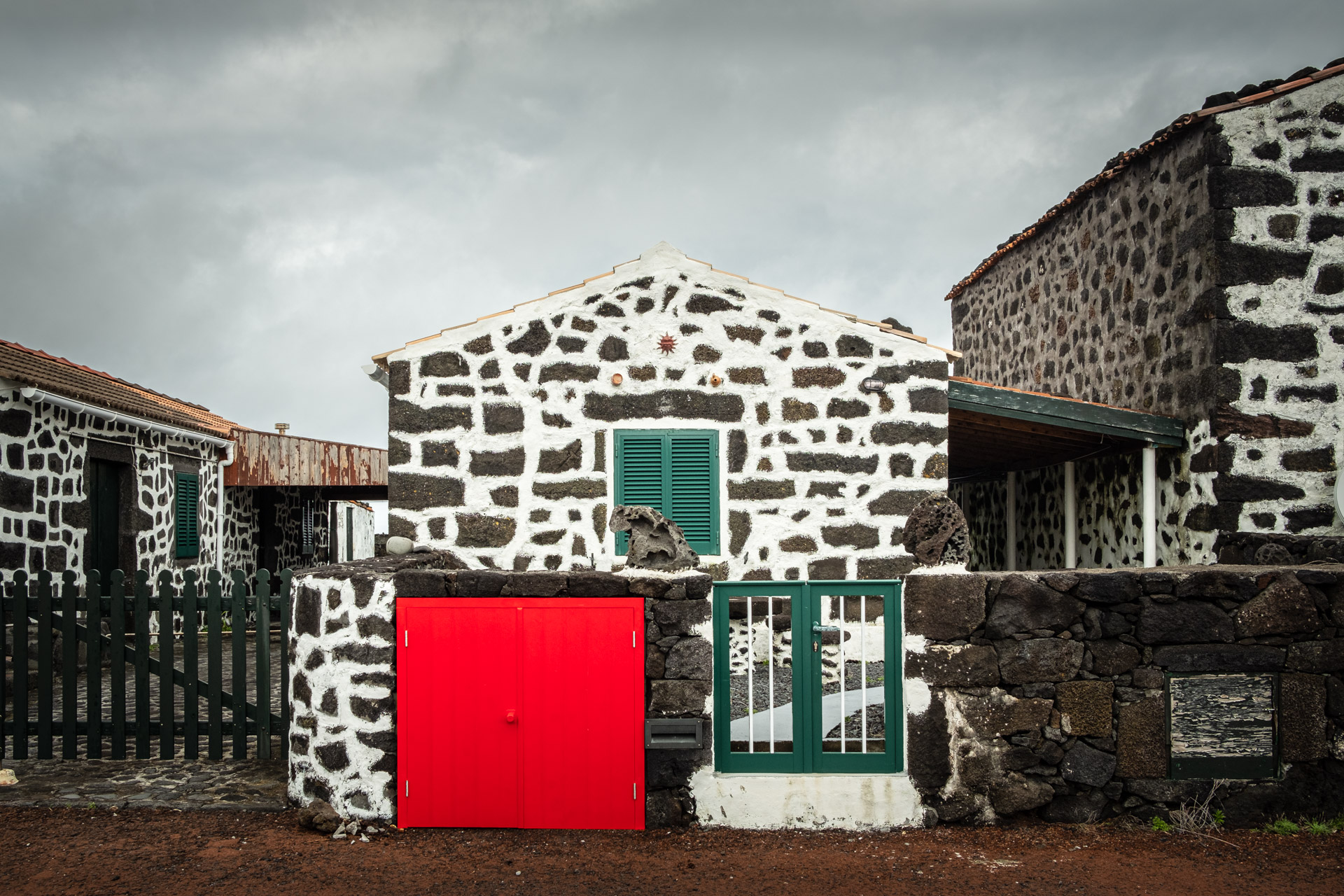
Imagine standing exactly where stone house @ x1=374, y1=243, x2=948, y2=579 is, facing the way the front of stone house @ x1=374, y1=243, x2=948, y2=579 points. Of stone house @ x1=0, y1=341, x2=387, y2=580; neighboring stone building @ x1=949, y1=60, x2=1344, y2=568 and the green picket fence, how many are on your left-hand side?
1

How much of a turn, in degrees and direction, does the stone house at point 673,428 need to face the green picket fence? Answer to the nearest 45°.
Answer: approximately 45° to its right

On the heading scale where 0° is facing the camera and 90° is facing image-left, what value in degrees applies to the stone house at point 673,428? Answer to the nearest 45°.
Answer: approximately 0°

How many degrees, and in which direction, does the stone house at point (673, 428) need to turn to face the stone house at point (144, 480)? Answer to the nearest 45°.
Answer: approximately 135° to its right

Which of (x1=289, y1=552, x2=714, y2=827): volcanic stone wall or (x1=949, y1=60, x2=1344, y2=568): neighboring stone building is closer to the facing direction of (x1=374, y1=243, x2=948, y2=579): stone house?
the volcanic stone wall

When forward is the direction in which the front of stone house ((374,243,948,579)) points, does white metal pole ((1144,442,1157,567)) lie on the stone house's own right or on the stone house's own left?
on the stone house's own left

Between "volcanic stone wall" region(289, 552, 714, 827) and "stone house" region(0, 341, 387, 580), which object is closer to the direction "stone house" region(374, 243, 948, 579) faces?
the volcanic stone wall

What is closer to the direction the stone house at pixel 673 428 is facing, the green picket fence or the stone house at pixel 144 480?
the green picket fence

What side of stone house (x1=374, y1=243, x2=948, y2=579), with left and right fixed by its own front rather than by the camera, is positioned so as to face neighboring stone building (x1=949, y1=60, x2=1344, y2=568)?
left
